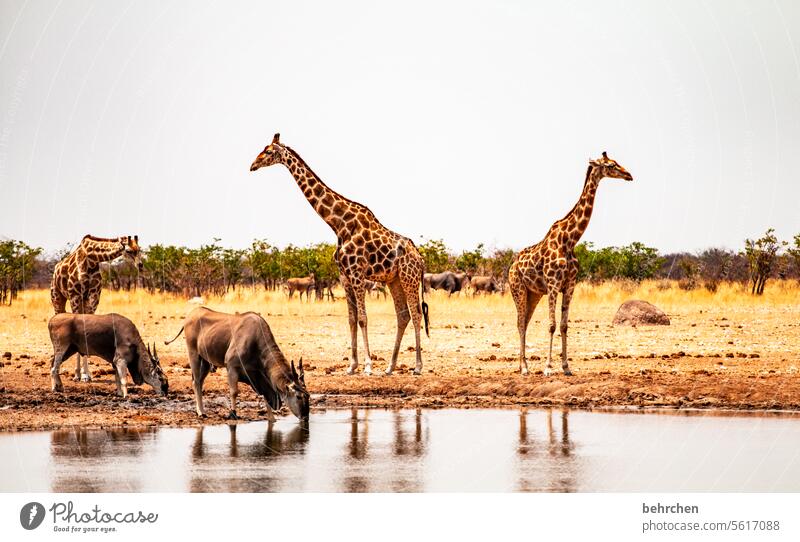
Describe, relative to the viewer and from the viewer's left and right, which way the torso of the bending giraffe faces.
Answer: facing the viewer and to the right of the viewer

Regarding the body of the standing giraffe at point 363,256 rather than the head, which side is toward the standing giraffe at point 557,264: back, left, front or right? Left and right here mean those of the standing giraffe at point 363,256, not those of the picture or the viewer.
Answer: back

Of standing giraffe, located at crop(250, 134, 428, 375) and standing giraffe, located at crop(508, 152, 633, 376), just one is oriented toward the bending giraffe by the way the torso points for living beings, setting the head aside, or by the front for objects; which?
standing giraffe, located at crop(250, 134, 428, 375)

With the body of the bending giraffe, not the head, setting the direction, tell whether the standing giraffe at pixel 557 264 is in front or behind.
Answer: in front

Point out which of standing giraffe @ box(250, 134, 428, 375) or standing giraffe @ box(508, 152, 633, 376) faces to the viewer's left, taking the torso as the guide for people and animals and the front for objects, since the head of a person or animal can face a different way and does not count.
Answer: standing giraffe @ box(250, 134, 428, 375)

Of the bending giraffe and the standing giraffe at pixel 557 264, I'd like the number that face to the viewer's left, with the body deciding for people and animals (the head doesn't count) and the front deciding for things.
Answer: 0

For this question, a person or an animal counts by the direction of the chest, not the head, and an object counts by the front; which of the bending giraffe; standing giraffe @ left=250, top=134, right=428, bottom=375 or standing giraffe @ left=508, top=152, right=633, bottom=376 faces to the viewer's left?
standing giraffe @ left=250, top=134, right=428, bottom=375

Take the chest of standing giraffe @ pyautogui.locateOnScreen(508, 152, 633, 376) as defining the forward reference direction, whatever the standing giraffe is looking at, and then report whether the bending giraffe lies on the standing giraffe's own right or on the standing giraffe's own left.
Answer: on the standing giraffe's own right

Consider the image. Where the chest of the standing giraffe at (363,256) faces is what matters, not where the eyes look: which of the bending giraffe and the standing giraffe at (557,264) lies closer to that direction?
the bending giraffe

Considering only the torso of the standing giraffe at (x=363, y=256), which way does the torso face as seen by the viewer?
to the viewer's left

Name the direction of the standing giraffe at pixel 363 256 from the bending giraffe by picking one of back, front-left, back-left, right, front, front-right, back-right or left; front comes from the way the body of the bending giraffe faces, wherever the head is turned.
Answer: front-left

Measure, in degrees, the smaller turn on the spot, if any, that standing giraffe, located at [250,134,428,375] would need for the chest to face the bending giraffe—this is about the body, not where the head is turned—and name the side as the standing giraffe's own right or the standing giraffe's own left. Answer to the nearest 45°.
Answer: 0° — it already faces it

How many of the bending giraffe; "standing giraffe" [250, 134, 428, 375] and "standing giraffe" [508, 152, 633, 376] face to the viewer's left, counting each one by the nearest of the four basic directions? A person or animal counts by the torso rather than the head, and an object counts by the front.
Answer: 1

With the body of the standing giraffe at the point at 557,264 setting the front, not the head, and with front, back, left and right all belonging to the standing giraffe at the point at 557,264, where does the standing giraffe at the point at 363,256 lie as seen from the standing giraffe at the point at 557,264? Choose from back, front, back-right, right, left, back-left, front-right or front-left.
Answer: back-right
